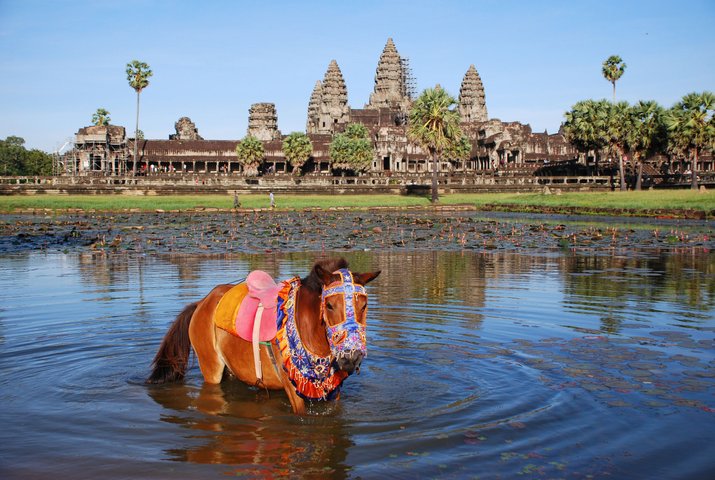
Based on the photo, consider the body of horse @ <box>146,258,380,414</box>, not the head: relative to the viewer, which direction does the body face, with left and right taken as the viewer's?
facing the viewer and to the right of the viewer
